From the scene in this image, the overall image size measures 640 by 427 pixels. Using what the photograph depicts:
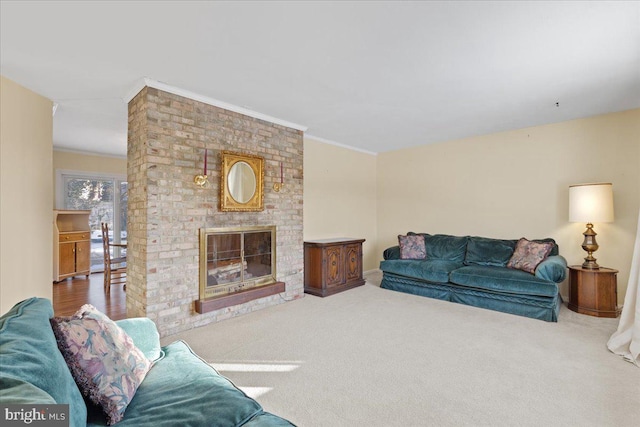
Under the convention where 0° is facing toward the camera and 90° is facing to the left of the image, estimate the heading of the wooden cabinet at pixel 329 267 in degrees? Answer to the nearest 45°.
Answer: approximately 315°

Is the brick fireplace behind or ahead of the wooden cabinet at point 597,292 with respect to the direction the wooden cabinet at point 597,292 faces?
ahead

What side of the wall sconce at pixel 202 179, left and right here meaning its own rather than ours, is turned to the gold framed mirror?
left

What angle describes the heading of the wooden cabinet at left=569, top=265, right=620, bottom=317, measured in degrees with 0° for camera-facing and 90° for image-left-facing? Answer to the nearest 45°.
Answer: approximately 45°

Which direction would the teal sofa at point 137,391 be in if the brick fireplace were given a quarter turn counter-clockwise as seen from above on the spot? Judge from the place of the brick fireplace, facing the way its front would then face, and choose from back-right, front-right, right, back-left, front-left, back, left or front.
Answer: back-right

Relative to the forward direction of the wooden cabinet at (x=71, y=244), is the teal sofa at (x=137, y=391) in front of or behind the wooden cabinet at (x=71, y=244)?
in front

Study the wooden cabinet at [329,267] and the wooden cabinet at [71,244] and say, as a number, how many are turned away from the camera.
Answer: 0

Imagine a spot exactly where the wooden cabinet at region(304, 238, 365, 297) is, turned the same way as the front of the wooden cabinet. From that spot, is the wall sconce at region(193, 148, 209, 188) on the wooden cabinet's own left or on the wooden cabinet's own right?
on the wooden cabinet's own right
